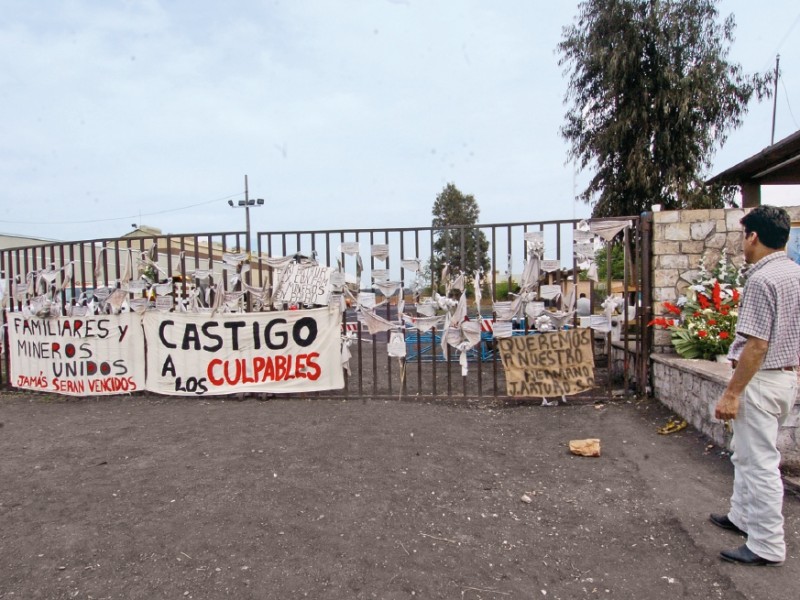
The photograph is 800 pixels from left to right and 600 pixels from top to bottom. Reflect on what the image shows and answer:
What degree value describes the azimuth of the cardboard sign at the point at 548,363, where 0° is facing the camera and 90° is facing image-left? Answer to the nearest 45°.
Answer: approximately 0°

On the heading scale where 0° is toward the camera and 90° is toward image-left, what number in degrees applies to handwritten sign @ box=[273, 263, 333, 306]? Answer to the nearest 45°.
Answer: approximately 0°

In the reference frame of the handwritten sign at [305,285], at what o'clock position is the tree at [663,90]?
The tree is roughly at 8 o'clock from the handwritten sign.

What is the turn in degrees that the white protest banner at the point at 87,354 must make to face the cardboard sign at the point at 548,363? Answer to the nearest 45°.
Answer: approximately 45° to its left

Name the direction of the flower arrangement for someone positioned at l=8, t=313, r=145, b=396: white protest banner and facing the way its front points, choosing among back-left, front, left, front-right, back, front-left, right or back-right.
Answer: front-left

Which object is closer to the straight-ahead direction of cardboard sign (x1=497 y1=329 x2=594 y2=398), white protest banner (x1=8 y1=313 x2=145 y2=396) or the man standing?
the man standing

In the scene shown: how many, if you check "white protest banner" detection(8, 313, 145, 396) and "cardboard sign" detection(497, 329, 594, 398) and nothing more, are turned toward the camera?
2

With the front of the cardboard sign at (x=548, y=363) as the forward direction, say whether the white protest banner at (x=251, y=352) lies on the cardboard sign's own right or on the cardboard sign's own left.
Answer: on the cardboard sign's own right

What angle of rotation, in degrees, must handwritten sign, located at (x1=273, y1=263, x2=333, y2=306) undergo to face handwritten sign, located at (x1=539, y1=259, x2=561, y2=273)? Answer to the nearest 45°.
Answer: approximately 90° to its left

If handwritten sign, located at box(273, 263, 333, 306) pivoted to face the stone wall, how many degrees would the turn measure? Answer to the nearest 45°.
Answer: approximately 90° to its left

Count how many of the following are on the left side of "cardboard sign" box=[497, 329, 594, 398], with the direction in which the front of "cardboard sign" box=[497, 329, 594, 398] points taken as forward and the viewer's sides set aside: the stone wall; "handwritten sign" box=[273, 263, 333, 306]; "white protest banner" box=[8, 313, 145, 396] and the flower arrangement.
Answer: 2

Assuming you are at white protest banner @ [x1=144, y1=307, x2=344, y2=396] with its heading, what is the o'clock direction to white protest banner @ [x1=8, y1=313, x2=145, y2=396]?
white protest banner @ [x1=8, y1=313, x2=145, y2=396] is roughly at 4 o'clock from white protest banner @ [x1=144, y1=307, x2=344, y2=396].
